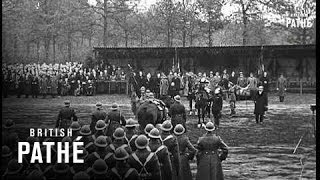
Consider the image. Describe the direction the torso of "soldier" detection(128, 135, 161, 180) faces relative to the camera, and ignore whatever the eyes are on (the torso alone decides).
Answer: away from the camera

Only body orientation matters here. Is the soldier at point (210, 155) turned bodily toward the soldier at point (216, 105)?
yes

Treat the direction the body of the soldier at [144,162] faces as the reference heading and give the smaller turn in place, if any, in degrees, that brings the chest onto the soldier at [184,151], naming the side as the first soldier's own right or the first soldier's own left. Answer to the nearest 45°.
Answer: approximately 45° to the first soldier's own right

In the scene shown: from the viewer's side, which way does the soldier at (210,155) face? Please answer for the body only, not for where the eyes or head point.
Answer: away from the camera

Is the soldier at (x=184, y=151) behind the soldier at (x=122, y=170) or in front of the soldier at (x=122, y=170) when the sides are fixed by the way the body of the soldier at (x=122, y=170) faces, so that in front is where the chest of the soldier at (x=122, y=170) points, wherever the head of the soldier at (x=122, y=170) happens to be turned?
in front

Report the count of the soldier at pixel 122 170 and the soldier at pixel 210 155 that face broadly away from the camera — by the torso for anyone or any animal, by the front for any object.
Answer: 2

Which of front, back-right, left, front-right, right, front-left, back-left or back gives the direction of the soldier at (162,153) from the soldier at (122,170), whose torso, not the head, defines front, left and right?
front-right

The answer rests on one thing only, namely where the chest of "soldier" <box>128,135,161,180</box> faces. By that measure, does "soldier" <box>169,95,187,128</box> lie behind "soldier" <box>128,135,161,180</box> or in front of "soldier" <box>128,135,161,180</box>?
in front

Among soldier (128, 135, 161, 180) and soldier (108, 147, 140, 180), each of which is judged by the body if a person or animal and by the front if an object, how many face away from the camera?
2

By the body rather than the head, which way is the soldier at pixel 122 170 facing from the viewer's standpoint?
away from the camera
